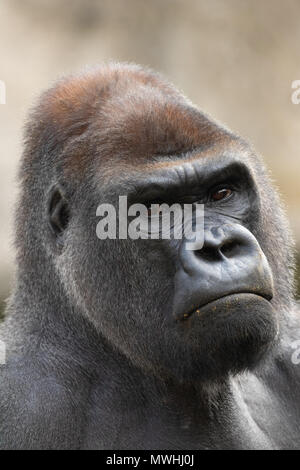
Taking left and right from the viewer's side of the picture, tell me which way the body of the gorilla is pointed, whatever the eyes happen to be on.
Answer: facing the viewer and to the right of the viewer
